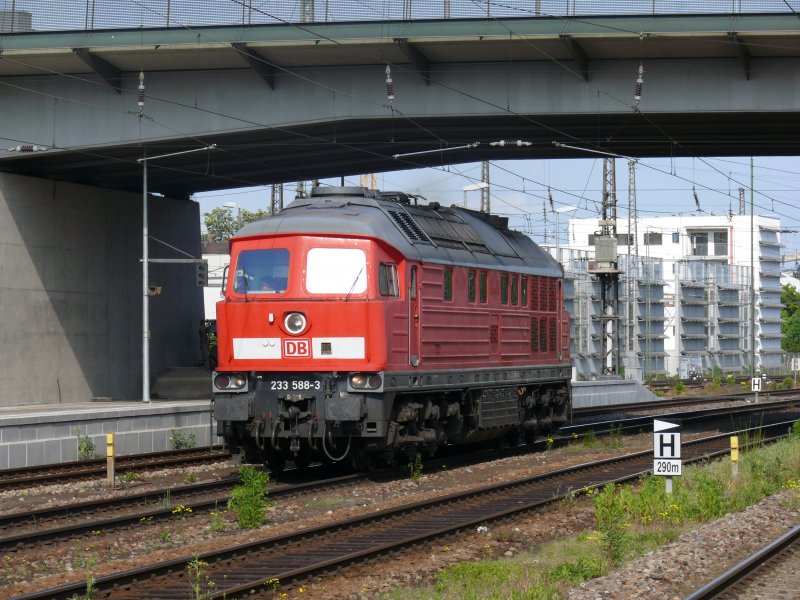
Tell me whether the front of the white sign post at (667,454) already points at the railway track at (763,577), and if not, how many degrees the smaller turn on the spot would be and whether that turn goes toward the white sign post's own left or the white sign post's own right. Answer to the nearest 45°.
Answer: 0° — it already faces it

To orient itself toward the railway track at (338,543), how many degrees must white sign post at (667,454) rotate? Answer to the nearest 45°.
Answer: approximately 45° to its right

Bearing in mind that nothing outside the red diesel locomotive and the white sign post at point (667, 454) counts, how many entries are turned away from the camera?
0

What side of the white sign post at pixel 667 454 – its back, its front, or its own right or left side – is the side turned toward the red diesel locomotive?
right

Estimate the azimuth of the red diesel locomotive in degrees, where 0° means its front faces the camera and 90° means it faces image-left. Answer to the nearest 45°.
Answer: approximately 45°

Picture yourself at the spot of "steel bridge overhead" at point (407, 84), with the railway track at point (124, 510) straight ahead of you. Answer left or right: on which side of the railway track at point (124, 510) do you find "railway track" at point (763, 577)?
left

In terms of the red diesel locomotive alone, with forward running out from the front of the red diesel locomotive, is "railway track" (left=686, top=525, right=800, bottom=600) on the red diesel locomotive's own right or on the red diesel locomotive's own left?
on the red diesel locomotive's own left

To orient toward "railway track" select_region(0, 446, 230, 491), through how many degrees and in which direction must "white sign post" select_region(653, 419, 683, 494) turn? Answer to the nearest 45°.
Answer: approximately 90° to its right

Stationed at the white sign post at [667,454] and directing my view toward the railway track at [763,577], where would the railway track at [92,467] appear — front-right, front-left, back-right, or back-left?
back-right
